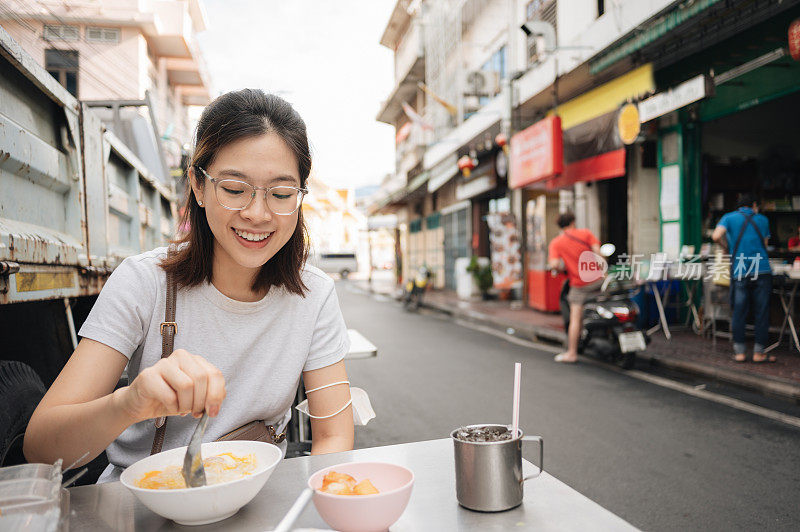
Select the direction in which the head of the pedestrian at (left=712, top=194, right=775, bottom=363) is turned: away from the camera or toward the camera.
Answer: away from the camera

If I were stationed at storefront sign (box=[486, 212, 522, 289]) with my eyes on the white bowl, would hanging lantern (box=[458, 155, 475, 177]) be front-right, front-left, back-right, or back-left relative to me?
back-right

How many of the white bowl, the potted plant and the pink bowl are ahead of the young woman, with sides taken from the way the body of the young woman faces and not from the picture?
2

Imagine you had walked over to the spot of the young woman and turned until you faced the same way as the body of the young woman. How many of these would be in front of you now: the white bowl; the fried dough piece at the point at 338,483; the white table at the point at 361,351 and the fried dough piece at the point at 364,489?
3

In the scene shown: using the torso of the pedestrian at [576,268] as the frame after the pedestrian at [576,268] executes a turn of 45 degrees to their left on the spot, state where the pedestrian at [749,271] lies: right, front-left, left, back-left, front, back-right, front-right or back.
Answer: back

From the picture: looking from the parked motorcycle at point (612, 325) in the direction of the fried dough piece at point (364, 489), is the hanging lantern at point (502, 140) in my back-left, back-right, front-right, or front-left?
back-right

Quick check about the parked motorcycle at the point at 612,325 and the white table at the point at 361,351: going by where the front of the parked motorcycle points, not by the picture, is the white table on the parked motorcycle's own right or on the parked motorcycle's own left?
on the parked motorcycle's own left

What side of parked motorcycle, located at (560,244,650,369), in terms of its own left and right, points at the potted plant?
front

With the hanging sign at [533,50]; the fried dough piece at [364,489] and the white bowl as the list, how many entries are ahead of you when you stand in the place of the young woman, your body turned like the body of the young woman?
2

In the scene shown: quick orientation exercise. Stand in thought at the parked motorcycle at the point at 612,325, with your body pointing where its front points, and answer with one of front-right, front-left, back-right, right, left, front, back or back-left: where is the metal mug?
back-left

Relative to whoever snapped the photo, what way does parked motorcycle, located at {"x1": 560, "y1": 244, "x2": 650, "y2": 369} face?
facing away from the viewer and to the left of the viewer
